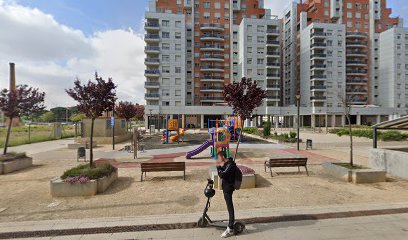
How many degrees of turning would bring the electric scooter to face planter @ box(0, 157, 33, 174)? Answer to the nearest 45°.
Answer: approximately 45° to its right

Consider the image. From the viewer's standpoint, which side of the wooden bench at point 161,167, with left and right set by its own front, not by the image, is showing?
back

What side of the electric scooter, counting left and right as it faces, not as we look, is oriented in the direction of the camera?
left

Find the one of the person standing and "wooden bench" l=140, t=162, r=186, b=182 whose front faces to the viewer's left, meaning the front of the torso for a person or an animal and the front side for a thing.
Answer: the person standing

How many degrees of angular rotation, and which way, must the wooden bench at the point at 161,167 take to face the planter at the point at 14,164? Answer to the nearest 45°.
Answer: approximately 45° to its left

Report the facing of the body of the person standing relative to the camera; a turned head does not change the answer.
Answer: to the viewer's left

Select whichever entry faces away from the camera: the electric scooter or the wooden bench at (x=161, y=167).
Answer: the wooden bench

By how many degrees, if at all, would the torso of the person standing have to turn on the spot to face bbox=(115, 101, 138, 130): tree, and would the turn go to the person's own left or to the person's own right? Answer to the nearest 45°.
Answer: approximately 45° to the person's own right

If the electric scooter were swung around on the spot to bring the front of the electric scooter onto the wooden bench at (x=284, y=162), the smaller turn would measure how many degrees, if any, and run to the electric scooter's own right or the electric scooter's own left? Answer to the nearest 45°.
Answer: approximately 135° to the electric scooter's own right

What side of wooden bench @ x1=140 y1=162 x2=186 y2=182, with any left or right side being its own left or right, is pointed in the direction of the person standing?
back

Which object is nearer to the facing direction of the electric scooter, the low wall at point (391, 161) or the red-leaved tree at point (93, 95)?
the red-leaved tree

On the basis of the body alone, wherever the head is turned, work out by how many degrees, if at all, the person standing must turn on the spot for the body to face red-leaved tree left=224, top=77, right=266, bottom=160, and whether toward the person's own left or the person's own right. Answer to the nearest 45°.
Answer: approximately 90° to the person's own right
